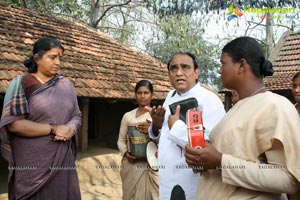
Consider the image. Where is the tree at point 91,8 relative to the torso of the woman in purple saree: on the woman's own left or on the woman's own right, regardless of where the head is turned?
on the woman's own left

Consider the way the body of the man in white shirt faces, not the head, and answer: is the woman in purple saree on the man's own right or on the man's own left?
on the man's own right

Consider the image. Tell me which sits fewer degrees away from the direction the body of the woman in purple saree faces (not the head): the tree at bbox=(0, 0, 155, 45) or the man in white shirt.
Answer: the man in white shirt

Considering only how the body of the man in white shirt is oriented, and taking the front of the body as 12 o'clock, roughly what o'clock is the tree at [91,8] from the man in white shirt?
The tree is roughly at 4 o'clock from the man in white shirt.

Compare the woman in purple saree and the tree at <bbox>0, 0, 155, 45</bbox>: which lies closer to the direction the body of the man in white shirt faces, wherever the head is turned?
the woman in purple saree

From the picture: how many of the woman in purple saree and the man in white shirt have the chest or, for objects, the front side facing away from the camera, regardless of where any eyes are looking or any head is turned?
0

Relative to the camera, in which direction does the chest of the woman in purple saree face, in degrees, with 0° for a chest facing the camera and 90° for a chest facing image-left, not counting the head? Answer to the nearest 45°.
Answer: approximately 315°
